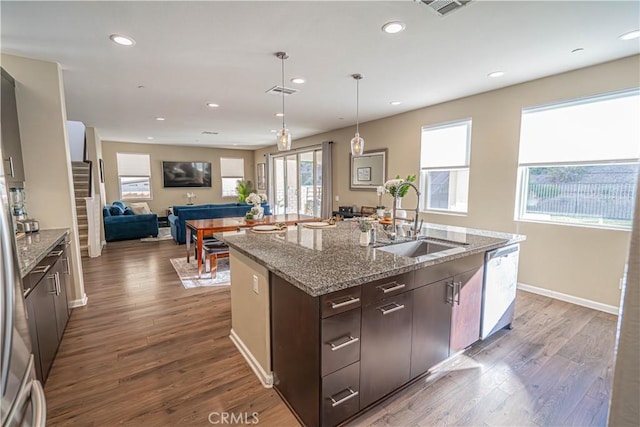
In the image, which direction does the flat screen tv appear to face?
toward the camera

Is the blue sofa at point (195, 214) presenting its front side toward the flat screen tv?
yes

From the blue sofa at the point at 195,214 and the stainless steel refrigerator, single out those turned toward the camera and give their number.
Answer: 0

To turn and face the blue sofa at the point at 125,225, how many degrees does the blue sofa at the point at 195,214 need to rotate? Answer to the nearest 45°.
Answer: approximately 45° to its left

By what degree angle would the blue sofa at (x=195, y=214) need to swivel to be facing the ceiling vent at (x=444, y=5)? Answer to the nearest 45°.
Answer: approximately 180°

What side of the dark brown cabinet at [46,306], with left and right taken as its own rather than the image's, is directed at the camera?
right

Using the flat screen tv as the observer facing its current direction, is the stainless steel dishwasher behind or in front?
in front

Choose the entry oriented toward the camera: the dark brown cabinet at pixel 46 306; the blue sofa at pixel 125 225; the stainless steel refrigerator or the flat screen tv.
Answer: the flat screen tv

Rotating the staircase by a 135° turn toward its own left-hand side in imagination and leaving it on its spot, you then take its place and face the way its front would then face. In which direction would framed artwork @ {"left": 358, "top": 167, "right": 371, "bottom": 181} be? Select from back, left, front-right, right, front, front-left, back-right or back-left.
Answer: right

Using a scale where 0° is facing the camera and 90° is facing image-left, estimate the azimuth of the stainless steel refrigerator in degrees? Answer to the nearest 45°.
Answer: approximately 270°

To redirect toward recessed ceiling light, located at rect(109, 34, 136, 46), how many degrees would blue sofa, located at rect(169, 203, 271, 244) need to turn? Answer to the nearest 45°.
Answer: approximately 180°

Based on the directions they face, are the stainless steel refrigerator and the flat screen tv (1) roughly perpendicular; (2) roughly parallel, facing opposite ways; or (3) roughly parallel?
roughly perpendicular

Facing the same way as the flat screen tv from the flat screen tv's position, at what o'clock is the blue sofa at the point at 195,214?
The blue sofa is roughly at 12 o'clock from the flat screen tv.

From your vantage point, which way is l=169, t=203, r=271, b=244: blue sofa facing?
away from the camera

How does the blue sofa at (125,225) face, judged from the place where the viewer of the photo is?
facing to the right of the viewer

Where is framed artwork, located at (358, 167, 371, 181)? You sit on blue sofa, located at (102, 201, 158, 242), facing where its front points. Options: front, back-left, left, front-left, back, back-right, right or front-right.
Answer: front-right

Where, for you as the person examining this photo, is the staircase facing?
facing the viewer

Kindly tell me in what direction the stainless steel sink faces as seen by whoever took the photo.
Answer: facing the viewer and to the right of the viewer

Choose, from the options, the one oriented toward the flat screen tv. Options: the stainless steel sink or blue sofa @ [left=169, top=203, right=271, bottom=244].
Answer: the blue sofa
